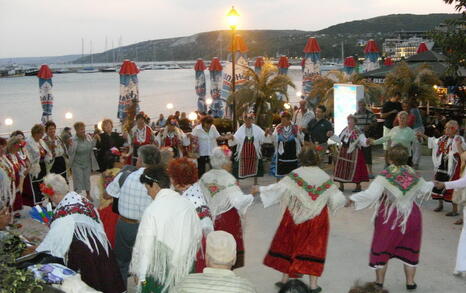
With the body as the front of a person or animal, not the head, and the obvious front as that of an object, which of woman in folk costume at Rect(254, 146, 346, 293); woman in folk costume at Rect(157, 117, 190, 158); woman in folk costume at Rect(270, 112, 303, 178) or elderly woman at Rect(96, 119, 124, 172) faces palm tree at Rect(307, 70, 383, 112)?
woman in folk costume at Rect(254, 146, 346, 293)

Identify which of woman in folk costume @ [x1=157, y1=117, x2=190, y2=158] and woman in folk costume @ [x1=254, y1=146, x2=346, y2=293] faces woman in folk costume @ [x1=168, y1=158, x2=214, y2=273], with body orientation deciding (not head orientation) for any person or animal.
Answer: woman in folk costume @ [x1=157, y1=117, x2=190, y2=158]

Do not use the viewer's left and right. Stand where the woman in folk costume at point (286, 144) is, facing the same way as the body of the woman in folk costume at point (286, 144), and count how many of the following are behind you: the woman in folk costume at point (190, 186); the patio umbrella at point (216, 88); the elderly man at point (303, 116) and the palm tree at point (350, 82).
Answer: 3

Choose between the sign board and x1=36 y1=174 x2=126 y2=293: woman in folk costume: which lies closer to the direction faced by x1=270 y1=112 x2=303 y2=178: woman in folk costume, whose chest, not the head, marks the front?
the woman in folk costume

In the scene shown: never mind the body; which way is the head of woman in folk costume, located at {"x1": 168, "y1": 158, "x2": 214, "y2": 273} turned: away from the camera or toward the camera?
away from the camera

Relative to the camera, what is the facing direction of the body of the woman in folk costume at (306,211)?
away from the camera

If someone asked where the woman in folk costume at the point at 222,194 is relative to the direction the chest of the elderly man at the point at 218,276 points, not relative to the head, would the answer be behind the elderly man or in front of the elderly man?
in front

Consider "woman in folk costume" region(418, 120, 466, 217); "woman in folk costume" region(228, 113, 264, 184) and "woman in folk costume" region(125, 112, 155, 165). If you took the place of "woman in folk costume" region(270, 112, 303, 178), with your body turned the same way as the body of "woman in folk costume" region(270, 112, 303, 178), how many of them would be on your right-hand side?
2

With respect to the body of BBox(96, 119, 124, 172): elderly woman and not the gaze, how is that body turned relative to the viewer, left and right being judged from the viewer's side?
facing the viewer

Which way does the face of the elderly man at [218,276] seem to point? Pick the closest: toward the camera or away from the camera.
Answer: away from the camera

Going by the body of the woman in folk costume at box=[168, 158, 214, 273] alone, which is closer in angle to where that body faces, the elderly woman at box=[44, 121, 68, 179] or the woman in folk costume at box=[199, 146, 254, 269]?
the elderly woman

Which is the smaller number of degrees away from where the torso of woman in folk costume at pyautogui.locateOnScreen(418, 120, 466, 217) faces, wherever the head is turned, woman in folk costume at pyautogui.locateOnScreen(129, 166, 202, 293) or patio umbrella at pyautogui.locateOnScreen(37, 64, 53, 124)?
the woman in folk costume

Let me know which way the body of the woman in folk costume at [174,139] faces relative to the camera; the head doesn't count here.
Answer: toward the camera

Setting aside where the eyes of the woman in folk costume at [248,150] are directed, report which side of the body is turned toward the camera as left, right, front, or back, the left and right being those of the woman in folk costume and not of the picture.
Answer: front

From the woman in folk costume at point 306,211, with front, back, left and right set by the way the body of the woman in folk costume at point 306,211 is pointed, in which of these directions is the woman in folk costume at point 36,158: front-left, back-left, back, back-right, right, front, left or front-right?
front-left

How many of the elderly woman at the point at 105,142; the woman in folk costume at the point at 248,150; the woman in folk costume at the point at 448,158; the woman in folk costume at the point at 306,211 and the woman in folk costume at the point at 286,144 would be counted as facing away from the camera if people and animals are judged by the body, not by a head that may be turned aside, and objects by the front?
1

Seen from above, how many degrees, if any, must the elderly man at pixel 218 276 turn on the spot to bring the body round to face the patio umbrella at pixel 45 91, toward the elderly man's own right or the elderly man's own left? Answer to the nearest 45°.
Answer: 0° — they already face it

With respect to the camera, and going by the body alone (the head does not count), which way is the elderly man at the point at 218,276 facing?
away from the camera

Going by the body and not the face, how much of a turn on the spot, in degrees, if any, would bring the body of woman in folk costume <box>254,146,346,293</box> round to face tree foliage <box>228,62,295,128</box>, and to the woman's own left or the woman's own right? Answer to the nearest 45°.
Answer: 0° — they already face it

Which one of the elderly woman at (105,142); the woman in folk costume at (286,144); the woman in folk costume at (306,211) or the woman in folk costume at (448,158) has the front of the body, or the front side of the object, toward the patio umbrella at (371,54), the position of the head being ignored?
the woman in folk costume at (306,211)
